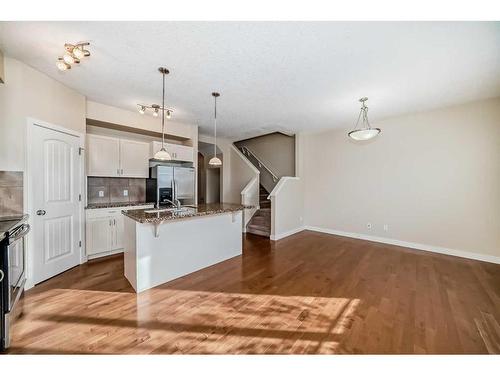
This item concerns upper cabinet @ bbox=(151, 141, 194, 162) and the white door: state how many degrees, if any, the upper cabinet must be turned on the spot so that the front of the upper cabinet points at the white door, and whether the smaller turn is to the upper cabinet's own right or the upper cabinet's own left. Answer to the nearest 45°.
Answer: approximately 45° to the upper cabinet's own right

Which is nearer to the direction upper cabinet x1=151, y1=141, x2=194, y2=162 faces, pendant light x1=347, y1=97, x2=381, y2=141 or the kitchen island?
the kitchen island

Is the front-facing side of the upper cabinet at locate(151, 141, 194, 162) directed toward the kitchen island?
yes

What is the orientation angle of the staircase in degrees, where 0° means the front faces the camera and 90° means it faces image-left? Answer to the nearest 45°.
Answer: approximately 45°

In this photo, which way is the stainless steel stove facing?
to the viewer's right

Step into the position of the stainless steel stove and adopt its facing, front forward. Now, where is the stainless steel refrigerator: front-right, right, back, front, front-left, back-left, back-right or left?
front-left

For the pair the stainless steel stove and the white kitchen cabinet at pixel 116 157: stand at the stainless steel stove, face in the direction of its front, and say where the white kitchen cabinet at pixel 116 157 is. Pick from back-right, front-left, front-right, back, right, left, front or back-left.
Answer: front-left

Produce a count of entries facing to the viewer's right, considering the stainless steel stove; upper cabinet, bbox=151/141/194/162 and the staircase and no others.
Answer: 1

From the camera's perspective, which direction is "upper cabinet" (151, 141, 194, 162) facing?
toward the camera

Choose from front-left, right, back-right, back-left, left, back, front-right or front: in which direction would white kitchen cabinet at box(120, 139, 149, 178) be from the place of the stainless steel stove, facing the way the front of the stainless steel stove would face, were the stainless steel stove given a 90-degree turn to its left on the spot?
front-right

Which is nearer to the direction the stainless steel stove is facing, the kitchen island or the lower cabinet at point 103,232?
the kitchen island
